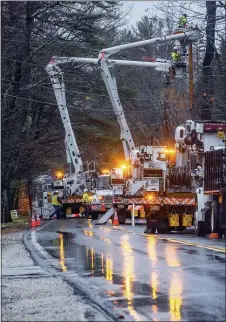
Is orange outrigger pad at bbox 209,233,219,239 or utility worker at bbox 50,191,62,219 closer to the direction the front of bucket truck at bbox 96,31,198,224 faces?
the utility worker

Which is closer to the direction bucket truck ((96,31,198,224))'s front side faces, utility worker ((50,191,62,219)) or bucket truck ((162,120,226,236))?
the utility worker

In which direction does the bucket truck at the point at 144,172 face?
away from the camera

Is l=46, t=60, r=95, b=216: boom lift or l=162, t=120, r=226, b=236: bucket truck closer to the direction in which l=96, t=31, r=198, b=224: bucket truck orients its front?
the boom lift

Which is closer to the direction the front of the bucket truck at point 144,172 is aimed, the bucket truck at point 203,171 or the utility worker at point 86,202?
the utility worker

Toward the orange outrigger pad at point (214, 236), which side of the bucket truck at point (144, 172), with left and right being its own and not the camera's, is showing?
back
